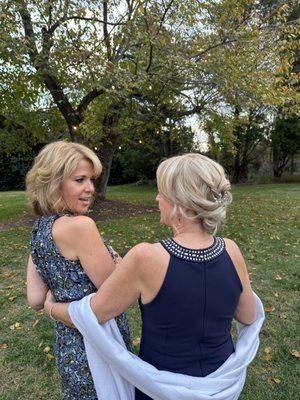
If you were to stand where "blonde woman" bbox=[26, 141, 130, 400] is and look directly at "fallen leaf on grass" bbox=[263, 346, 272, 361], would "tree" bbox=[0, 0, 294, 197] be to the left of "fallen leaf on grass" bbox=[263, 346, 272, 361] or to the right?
left

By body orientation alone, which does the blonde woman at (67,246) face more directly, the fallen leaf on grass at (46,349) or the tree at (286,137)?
the tree

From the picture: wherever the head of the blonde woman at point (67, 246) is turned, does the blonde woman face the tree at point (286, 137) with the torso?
yes

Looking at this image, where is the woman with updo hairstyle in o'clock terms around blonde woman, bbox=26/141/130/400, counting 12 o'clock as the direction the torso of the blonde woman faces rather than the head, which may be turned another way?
The woman with updo hairstyle is roughly at 3 o'clock from the blonde woman.

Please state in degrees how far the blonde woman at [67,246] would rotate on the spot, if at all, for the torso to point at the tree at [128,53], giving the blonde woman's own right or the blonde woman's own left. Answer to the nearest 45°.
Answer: approximately 45° to the blonde woman's own left

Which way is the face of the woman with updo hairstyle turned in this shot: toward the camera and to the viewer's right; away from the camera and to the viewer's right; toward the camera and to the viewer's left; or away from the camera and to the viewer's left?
away from the camera and to the viewer's left

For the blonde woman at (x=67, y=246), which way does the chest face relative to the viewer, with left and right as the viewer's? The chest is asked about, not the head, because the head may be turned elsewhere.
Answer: facing away from the viewer and to the right of the viewer
